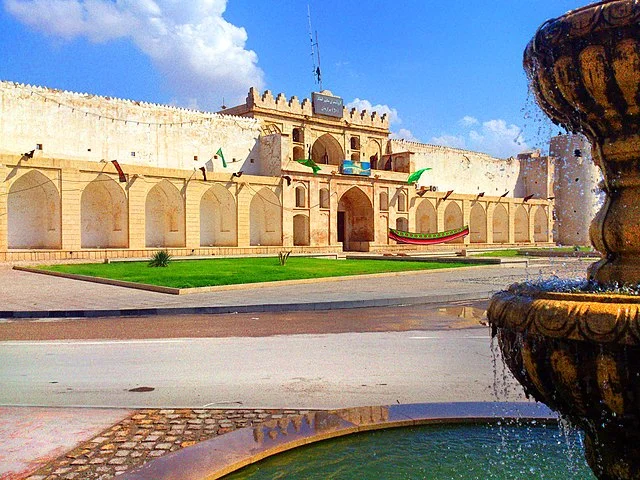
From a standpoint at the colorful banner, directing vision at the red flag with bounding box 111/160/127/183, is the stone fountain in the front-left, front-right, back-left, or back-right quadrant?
front-left

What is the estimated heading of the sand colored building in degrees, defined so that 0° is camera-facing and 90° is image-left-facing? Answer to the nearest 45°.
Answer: approximately 315°

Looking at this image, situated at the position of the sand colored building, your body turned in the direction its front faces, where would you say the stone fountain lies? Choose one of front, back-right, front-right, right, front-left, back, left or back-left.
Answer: front-right
